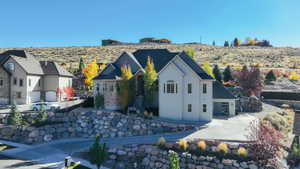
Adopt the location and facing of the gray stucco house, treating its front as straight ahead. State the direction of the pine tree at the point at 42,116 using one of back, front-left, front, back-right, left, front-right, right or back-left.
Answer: front-right

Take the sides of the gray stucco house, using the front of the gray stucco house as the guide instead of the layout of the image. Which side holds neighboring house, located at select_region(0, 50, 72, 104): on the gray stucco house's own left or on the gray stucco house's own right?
on the gray stucco house's own right

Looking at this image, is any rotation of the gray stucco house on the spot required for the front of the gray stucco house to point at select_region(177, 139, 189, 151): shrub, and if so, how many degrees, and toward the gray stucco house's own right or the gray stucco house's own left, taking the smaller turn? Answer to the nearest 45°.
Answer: approximately 45° to the gray stucco house's own left

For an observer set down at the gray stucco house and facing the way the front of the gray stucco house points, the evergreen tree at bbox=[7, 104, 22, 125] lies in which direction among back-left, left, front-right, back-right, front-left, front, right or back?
front-right

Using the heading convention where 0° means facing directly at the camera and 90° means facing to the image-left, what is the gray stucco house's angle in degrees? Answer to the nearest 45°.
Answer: approximately 45°
